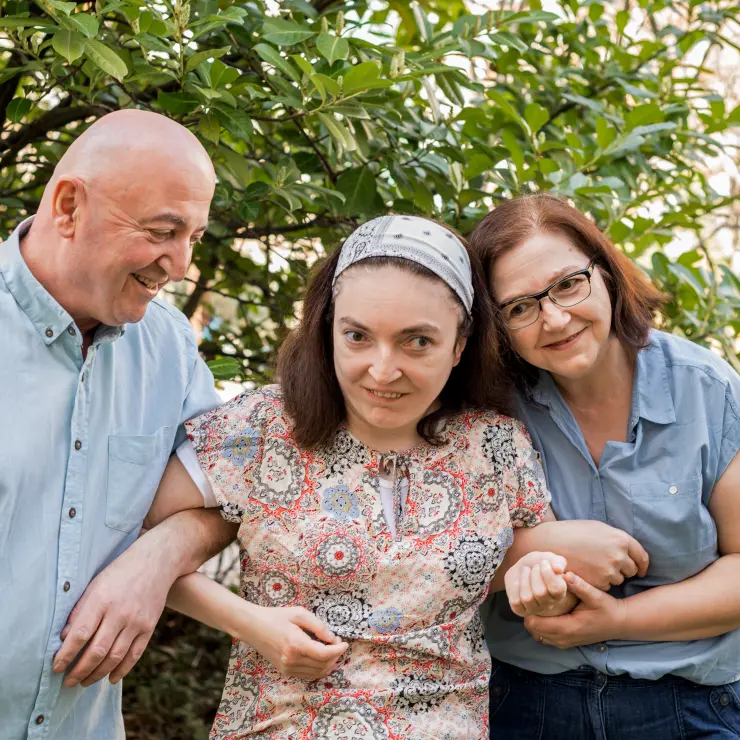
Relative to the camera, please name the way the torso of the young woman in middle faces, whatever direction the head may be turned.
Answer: toward the camera

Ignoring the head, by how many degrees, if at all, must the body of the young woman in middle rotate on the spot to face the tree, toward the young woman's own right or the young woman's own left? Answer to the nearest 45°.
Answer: approximately 180°

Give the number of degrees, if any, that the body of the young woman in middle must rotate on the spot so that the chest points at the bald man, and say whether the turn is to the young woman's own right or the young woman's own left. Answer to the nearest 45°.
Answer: approximately 90° to the young woman's own right

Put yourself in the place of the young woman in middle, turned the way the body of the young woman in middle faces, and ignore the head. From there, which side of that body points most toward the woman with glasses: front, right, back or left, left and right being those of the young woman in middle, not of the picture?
left

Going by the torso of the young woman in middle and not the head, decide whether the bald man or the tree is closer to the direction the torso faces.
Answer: the bald man

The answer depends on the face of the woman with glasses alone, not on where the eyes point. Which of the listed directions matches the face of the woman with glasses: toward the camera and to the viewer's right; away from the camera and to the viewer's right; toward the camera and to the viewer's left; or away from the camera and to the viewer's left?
toward the camera and to the viewer's left

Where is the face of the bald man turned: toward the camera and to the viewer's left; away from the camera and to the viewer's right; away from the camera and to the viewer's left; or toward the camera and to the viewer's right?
toward the camera and to the viewer's right

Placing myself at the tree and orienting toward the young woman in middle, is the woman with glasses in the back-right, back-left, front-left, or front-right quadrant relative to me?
front-left
